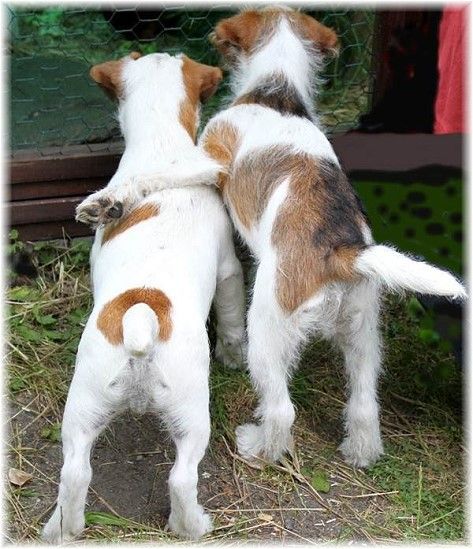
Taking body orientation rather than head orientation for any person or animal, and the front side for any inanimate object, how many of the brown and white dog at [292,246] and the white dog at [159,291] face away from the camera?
2

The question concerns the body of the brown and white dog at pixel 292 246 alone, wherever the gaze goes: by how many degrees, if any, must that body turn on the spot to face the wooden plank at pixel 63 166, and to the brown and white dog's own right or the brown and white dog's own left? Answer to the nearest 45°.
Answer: approximately 45° to the brown and white dog's own left

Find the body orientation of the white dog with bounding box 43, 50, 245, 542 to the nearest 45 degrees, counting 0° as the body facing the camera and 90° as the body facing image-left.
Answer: approximately 180°

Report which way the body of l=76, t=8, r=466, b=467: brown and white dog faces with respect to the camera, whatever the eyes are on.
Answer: away from the camera

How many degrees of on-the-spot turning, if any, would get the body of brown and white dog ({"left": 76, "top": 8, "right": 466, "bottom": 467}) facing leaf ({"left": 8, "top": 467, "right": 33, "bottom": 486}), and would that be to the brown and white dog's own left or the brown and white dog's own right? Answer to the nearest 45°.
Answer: approximately 135° to the brown and white dog's own left

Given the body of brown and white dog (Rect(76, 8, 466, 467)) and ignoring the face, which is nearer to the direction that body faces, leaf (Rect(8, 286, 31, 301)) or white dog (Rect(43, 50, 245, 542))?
the leaf
